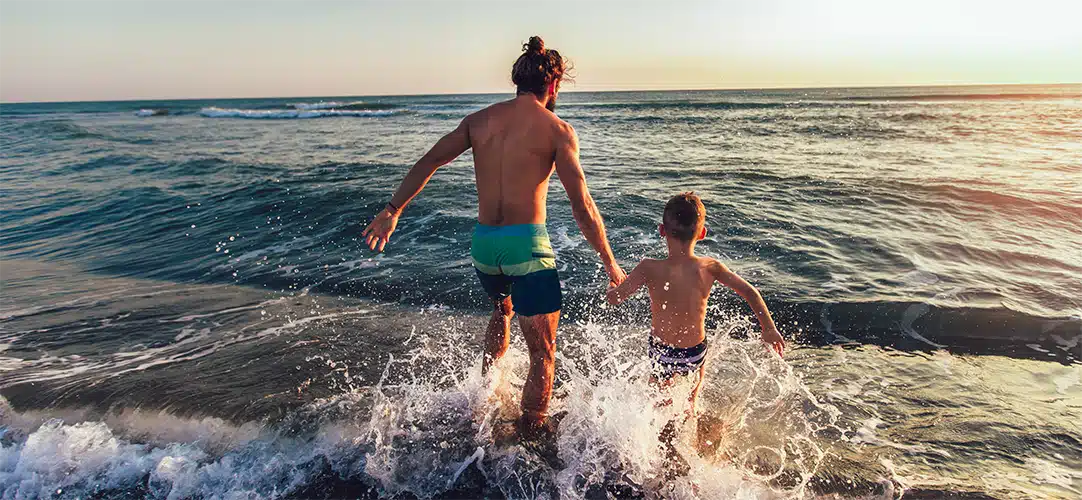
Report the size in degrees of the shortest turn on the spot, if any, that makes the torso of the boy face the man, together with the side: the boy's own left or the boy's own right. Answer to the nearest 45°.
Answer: approximately 135° to the boy's own left

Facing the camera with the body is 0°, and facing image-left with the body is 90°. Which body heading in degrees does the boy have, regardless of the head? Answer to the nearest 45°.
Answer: approximately 180°

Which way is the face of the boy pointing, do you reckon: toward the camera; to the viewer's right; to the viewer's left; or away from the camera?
away from the camera
